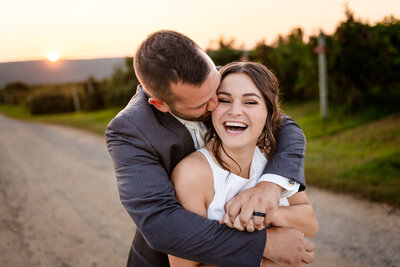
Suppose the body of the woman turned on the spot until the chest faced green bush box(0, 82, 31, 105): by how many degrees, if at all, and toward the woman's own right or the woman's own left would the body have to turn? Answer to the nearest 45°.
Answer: approximately 180°

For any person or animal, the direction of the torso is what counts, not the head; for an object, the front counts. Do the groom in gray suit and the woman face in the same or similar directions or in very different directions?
same or similar directions

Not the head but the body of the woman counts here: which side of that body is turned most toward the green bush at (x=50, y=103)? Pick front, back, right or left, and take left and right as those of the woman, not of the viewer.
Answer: back

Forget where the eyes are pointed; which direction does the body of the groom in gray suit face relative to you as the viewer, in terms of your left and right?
facing the viewer and to the right of the viewer

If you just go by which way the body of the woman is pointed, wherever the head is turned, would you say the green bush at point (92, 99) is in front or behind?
behind

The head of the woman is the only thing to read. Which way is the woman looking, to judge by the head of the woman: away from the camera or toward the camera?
toward the camera

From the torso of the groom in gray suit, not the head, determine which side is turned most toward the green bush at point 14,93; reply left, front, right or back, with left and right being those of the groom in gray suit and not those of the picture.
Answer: back
